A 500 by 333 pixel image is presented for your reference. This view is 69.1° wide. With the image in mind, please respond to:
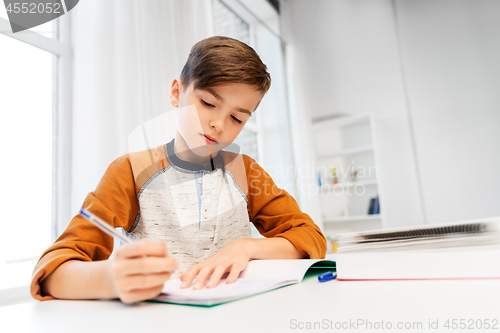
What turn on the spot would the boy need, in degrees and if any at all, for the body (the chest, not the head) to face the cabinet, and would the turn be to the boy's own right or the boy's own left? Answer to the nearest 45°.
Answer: approximately 135° to the boy's own left

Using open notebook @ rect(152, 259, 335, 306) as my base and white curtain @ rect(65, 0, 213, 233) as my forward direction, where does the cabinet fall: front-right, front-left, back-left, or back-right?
front-right

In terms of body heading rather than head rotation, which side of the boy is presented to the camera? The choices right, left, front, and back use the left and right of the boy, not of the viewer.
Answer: front

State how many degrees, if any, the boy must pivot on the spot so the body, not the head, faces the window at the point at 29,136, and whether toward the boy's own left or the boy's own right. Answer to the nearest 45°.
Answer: approximately 135° to the boy's own right
